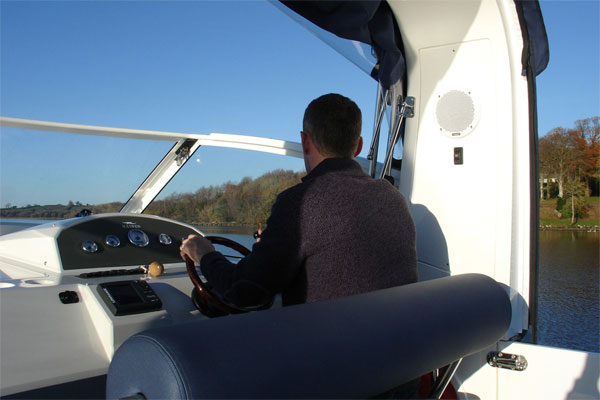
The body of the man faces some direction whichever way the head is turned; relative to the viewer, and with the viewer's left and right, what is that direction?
facing away from the viewer and to the left of the viewer

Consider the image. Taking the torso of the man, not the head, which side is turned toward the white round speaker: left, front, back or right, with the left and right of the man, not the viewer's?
right
